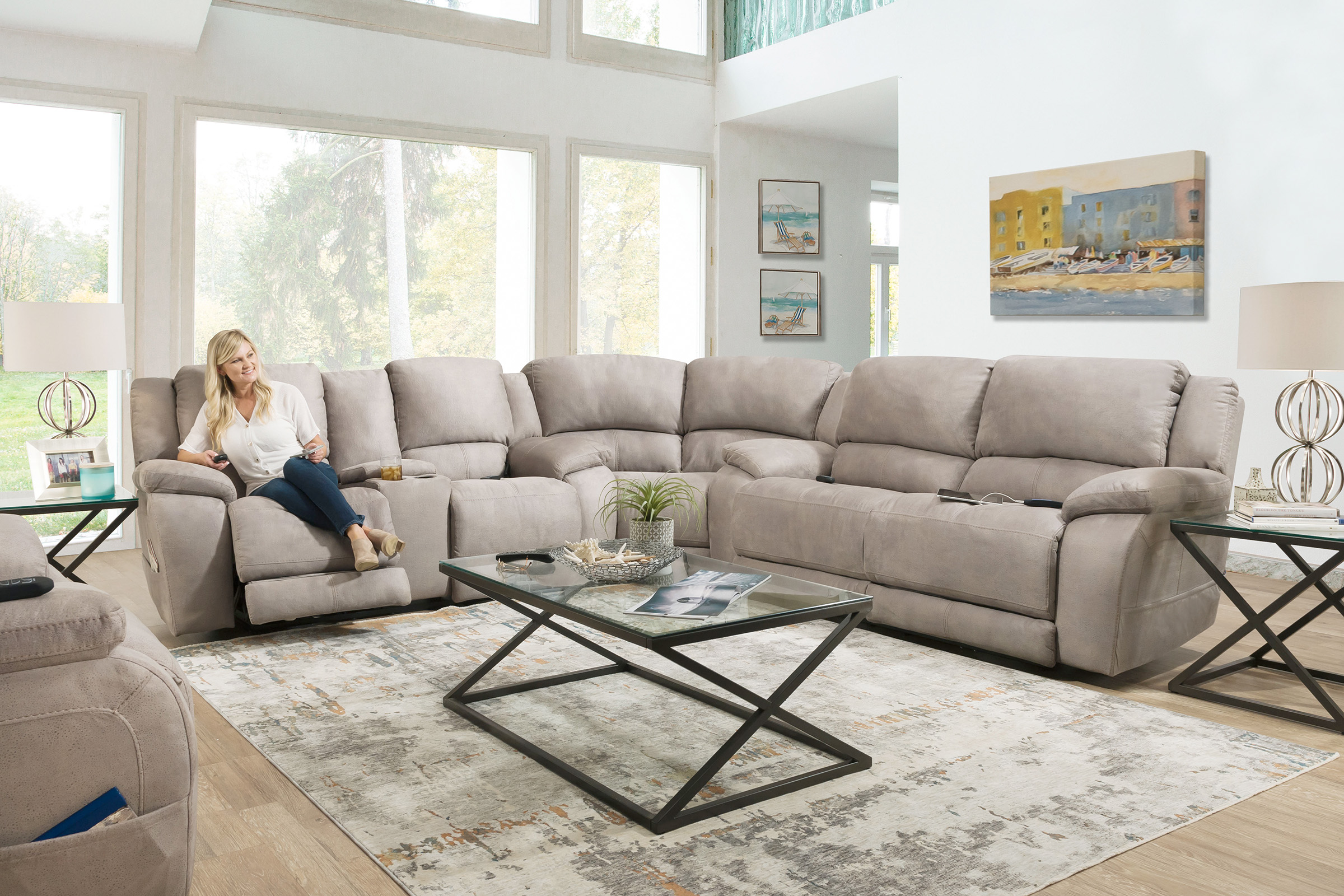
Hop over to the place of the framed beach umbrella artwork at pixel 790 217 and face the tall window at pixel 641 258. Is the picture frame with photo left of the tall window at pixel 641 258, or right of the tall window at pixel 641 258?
left

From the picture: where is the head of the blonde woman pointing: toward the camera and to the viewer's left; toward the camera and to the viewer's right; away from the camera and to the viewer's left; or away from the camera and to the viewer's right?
toward the camera and to the viewer's right

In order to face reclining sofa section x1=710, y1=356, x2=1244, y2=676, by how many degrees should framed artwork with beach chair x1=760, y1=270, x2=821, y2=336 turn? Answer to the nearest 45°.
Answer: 0° — it already faces it

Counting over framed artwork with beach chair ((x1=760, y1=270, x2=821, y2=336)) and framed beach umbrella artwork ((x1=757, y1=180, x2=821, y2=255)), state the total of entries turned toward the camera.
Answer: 2

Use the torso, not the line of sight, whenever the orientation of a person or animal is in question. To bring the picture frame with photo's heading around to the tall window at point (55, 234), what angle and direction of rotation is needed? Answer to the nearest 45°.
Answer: approximately 180°

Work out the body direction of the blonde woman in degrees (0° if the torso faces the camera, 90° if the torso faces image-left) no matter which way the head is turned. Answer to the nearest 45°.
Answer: approximately 315°

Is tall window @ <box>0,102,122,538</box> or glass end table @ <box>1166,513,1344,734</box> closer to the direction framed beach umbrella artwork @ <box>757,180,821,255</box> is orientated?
the glass end table

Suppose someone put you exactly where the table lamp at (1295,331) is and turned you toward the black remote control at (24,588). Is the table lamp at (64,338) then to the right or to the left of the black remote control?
right

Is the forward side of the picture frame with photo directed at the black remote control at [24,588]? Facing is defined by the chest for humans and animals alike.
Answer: yes

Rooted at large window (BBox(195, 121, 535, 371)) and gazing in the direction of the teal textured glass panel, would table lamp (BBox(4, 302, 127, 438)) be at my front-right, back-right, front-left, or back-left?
back-right

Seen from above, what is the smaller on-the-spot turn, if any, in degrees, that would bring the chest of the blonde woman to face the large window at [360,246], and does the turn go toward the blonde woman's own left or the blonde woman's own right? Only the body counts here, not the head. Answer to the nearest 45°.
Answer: approximately 135° to the blonde woman's own left

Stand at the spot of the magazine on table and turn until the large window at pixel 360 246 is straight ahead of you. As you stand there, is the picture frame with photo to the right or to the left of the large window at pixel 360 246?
left

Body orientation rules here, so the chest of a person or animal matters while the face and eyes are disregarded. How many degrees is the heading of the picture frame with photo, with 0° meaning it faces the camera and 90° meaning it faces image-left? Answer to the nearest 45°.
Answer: approximately 0°
